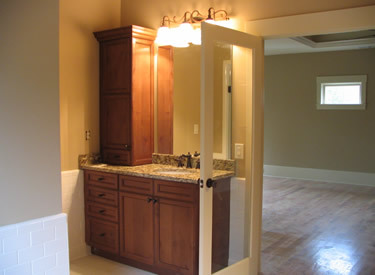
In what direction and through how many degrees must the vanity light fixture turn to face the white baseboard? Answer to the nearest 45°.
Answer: approximately 180°

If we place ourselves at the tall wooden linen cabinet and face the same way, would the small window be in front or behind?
behind

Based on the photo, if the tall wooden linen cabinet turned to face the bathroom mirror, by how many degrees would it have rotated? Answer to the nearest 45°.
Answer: approximately 135° to its left

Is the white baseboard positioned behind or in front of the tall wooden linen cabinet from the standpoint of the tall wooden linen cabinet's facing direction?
behind

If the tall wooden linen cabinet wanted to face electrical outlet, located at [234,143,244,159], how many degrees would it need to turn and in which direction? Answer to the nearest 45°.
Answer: approximately 90° to its left

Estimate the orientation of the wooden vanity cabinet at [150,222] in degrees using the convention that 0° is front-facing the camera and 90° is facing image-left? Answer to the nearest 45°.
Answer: approximately 45°

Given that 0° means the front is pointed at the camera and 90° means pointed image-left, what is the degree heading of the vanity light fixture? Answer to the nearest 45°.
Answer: approximately 45°

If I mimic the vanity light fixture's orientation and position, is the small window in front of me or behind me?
behind
